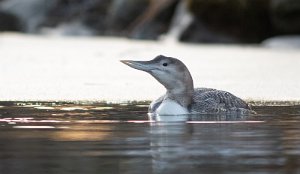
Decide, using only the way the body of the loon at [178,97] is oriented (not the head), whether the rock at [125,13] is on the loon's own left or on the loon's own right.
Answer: on the loon's own right

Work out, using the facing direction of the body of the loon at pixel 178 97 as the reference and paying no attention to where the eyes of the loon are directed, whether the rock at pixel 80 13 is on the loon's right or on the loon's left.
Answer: on the loon's right

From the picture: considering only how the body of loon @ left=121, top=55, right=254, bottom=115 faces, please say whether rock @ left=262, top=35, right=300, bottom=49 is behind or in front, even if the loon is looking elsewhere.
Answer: behind

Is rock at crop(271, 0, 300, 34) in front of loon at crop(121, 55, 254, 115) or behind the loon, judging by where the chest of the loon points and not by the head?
behind

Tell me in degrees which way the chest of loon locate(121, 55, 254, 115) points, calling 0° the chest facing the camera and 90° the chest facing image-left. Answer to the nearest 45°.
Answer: approximately 45°

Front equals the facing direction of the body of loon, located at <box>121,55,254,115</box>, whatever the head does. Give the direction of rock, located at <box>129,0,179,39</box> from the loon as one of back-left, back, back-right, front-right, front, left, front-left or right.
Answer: back-right
